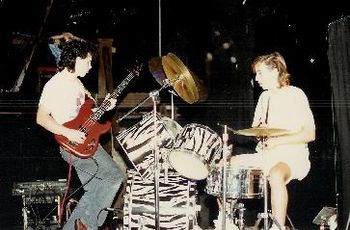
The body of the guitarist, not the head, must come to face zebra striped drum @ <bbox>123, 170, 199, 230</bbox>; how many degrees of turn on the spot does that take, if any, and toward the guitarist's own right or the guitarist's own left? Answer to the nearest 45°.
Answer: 0° — they already face it

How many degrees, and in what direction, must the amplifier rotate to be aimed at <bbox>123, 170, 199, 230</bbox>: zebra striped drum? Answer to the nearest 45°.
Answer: approximately 45° to its left

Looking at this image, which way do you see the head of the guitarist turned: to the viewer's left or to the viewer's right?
to the viewer's right

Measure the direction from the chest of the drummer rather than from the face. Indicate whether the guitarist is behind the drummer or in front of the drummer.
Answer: in front

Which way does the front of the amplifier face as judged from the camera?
facing the viewer

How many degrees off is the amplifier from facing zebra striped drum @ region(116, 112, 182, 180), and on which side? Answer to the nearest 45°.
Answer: approximately 45° to its left

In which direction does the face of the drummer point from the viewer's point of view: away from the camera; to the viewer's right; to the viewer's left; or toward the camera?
to the viewer's left

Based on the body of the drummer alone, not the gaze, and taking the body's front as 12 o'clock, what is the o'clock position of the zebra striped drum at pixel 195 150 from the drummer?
The zebra striped drum is roughly at 1 o'clock from the drummer.
